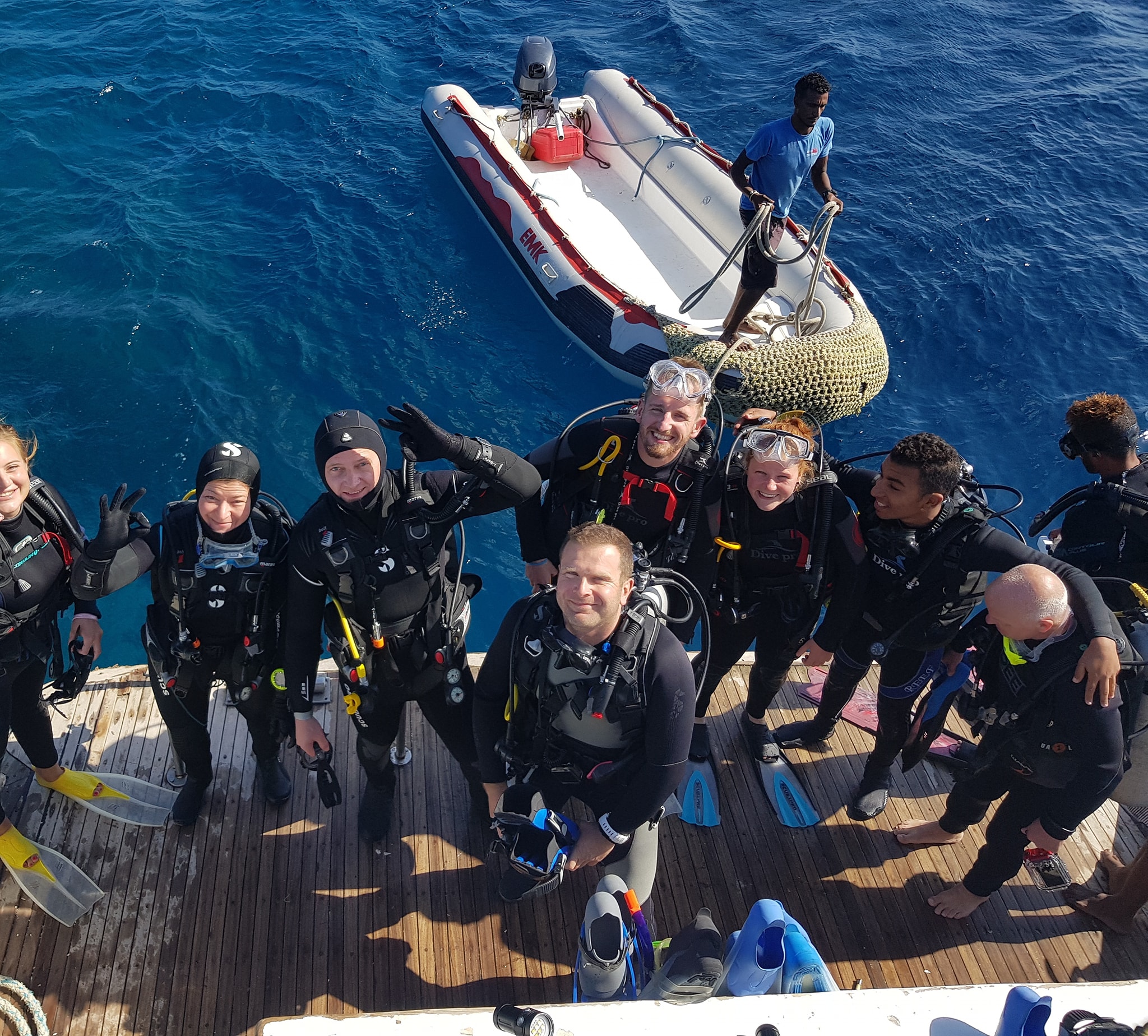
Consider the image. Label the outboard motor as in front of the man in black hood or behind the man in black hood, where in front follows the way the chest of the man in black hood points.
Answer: behind

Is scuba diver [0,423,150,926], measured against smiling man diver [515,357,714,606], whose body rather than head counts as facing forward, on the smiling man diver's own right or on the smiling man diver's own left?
on the smiling man diver's own right

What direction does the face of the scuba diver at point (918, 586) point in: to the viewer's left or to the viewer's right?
to the viewer's left

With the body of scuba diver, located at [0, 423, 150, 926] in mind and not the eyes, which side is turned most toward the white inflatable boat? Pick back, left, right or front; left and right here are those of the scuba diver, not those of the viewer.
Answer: left

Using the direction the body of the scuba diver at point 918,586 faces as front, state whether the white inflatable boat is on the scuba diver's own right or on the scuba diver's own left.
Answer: on the scuba diver's own right

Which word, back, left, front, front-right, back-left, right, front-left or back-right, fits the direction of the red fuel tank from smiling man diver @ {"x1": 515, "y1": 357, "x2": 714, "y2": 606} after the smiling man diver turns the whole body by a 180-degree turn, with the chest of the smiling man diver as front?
front

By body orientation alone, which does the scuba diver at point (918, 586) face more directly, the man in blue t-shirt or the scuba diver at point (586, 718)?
the scuba diver

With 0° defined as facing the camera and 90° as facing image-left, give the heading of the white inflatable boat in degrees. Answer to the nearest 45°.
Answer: approximately 315°

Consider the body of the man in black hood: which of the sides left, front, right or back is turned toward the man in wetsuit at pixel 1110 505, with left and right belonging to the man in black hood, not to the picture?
left

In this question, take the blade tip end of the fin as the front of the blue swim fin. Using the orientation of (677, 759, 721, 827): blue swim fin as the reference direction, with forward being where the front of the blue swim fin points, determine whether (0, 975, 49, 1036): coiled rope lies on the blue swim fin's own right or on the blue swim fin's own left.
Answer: on the blue swim fin's own right
